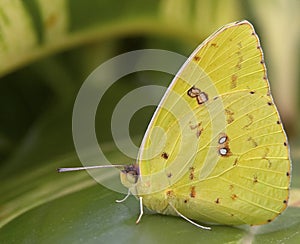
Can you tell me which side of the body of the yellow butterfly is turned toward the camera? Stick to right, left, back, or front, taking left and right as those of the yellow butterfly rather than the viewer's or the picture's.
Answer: left
